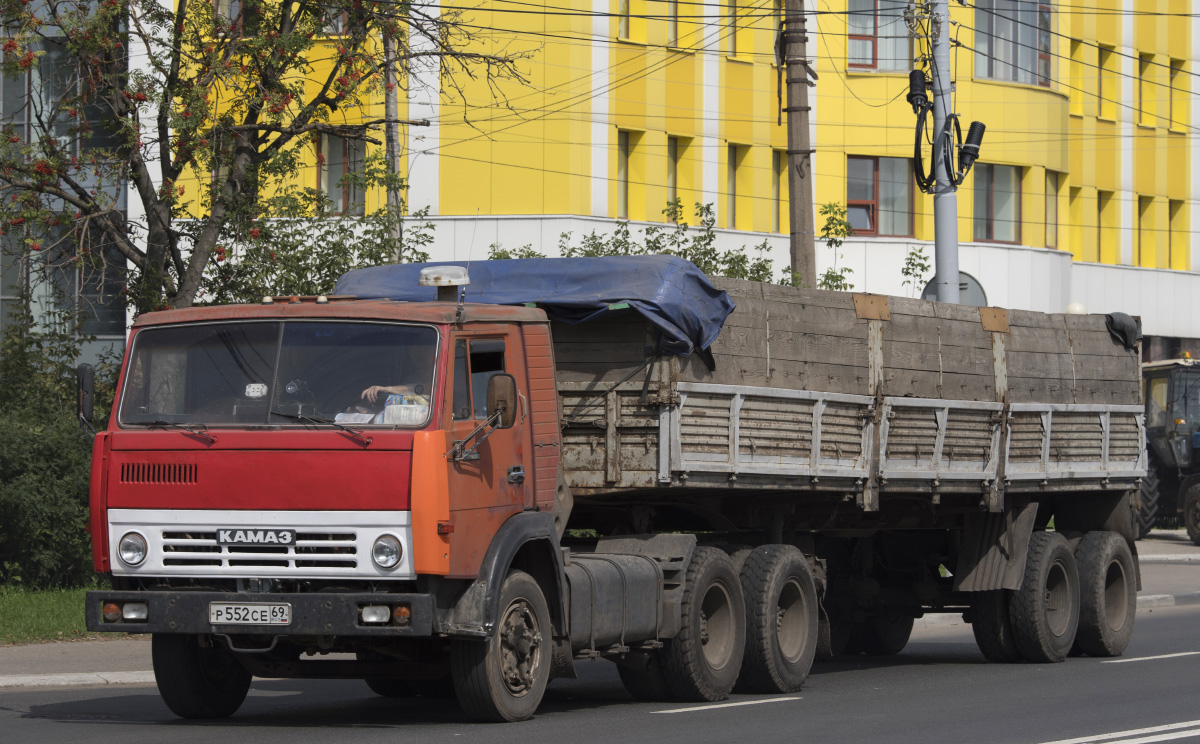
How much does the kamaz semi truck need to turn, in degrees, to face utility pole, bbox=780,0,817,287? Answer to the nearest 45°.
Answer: approximately 135° to its right

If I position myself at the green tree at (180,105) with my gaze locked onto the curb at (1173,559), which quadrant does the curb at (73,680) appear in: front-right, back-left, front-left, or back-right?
back-right

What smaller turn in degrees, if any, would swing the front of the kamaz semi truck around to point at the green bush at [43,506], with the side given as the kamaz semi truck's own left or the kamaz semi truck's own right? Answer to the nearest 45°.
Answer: approximately 90° to the kamaz semi truck's own right

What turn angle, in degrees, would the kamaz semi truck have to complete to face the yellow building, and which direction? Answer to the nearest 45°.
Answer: approximately 135° to its right

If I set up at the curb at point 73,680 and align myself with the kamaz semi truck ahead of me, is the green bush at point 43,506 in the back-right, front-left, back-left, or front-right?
back-left

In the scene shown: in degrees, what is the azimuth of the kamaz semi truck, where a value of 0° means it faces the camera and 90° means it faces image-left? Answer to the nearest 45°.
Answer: approximately 45°

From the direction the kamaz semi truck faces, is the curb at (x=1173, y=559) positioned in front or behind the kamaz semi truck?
behind

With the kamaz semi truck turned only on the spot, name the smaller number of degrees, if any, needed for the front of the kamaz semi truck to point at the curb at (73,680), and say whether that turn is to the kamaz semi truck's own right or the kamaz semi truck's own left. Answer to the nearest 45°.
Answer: approximately 90° to the kamaz semi truck's own right

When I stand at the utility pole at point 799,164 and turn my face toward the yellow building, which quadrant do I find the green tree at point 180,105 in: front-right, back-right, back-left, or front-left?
back-left
